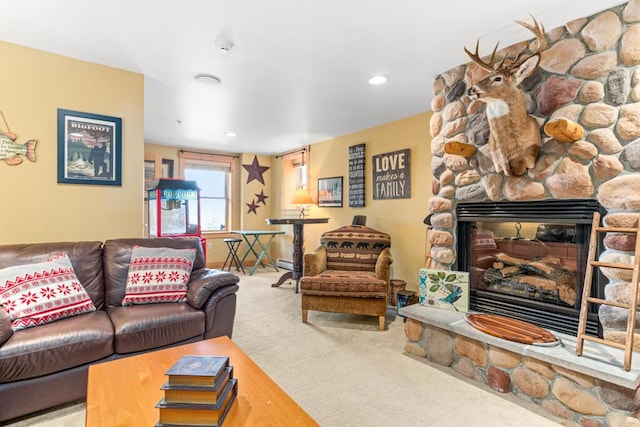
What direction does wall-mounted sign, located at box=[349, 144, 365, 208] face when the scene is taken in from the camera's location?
facing the viewer and to the left of the viewer

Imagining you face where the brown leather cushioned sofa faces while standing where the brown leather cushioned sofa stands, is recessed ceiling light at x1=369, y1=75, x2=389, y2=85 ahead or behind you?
ahead

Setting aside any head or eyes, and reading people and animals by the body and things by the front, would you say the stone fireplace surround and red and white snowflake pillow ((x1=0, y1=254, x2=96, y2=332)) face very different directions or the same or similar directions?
very different directions

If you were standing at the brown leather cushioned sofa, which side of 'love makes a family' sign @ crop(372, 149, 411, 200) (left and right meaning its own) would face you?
front

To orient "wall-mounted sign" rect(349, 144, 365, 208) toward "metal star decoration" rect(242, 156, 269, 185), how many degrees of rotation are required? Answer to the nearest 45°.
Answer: approximately 90° to its right

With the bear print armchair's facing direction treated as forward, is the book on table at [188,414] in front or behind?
in front

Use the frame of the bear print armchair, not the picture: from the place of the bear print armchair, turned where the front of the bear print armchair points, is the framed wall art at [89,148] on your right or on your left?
on your right

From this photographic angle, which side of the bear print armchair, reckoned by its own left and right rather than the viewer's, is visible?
front

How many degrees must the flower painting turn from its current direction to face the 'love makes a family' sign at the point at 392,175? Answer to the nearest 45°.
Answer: approximately 90° to its right

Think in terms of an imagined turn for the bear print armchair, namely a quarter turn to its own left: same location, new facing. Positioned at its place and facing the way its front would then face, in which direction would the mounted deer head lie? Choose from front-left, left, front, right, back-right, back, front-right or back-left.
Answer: front-right
